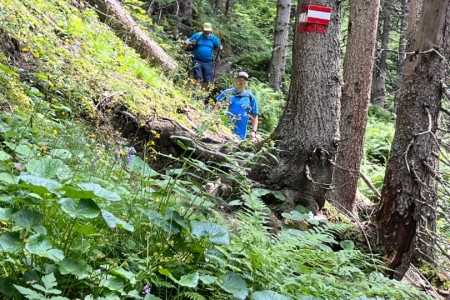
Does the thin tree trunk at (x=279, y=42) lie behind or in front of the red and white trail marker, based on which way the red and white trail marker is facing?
behind

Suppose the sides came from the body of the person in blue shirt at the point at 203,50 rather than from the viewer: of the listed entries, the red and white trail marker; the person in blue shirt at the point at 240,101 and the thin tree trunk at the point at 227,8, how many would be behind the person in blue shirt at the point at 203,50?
1

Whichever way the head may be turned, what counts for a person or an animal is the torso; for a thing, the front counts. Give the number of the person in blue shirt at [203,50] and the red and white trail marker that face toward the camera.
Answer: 2

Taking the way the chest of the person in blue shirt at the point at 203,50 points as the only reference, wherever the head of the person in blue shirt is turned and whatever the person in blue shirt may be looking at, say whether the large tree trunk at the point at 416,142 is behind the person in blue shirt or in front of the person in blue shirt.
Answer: in front

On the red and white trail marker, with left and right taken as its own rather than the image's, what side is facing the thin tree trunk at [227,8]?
back

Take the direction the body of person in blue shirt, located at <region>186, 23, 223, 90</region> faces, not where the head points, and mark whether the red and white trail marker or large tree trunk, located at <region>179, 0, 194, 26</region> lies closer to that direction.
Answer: the red and white trail marker

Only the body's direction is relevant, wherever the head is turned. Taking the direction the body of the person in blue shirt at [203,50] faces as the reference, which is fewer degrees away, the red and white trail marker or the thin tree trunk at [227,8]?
the red and white trail marker

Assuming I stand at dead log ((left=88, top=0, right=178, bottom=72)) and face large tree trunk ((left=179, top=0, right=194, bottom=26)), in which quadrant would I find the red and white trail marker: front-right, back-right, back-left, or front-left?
back-right

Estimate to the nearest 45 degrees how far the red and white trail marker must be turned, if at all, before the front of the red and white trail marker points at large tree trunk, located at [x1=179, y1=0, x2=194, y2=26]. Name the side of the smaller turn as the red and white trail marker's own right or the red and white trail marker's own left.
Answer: approximately 180°

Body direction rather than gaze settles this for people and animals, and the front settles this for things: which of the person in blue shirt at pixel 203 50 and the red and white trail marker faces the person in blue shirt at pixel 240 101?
the person in blue shirt at pixel 203 50

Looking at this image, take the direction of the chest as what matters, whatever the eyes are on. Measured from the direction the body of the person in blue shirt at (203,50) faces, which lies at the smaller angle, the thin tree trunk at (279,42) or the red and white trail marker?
the red and white trail marker

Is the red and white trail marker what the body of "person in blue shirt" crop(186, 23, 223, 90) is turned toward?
yes

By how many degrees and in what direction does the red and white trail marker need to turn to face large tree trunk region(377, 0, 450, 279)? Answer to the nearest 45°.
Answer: approximately 90° to its left

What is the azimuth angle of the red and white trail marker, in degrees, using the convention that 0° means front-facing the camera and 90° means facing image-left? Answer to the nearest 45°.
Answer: approximately 0°
